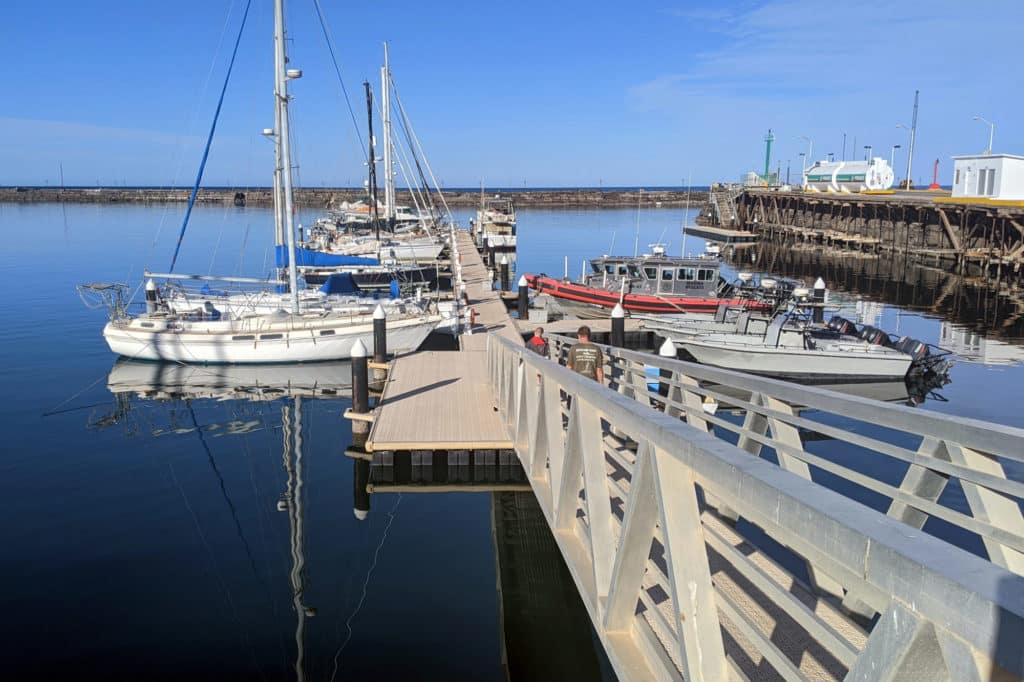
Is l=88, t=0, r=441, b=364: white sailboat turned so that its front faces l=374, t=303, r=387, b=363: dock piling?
no

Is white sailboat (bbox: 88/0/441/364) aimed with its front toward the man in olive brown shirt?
no

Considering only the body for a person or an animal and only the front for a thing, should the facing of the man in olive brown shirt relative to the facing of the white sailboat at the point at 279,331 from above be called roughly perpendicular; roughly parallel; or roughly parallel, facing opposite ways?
roughly perpendicular

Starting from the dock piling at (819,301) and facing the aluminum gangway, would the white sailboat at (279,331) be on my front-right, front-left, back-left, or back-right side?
front-right

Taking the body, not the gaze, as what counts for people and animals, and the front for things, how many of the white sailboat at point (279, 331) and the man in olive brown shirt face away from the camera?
1

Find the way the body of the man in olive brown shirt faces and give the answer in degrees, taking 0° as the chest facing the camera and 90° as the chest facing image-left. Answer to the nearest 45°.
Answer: approximately 180°
